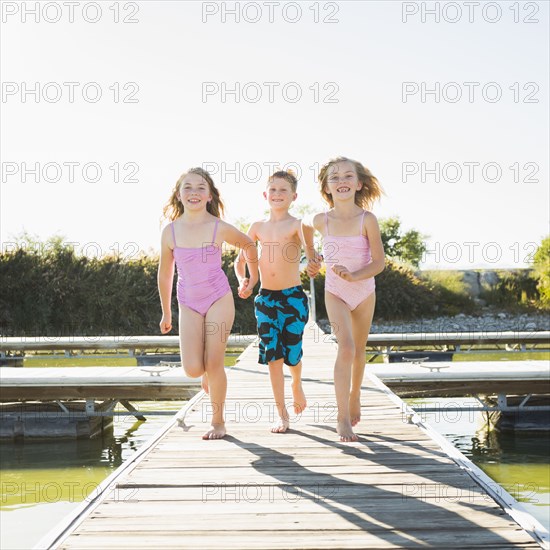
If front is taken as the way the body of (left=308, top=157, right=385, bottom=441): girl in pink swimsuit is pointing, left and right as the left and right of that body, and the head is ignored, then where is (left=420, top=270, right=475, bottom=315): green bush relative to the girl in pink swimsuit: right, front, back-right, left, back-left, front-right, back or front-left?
back

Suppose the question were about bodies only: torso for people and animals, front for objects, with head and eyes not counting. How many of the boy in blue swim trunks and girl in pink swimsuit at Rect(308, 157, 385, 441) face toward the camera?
2

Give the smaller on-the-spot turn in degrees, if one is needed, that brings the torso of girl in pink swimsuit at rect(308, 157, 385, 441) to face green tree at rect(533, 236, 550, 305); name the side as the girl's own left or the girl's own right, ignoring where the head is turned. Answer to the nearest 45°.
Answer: approximately 180°

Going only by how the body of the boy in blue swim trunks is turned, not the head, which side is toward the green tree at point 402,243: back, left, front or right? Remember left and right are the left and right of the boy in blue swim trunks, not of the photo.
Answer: back

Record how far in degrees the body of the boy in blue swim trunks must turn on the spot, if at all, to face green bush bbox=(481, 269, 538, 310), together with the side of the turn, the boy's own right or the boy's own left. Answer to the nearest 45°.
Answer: approximately 180°

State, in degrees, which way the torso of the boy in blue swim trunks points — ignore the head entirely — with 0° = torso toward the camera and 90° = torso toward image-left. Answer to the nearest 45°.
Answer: approximately 0°
